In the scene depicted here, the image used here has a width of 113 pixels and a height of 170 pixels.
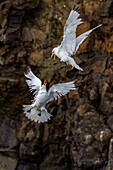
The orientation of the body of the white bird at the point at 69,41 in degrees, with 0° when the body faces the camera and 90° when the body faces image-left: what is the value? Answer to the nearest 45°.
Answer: approximately 90°
